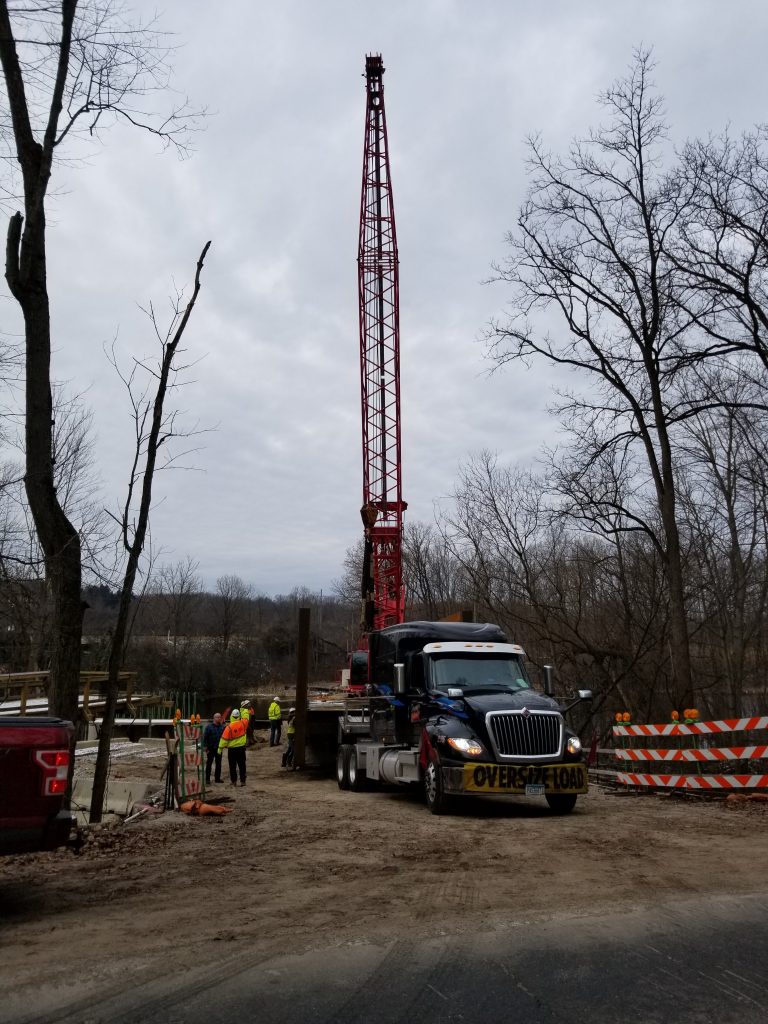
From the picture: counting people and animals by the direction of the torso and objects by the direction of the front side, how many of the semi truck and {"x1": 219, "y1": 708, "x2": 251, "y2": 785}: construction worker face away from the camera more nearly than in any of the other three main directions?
1

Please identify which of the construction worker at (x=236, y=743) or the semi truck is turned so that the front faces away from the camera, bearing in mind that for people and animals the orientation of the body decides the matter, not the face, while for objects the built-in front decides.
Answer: the construction worker

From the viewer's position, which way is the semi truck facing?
facing the viewer and to the right of the viewer

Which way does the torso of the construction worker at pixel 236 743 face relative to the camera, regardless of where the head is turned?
away from the camera

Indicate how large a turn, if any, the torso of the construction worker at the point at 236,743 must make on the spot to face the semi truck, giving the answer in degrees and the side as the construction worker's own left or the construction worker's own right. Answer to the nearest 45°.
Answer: approximately 135° to the construction worker's own right

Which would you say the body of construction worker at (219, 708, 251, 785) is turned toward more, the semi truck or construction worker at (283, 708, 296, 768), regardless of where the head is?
the construction worker

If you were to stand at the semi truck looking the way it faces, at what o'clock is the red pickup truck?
The red pickup truck is roughly at 2 o'clock from the semi truck.

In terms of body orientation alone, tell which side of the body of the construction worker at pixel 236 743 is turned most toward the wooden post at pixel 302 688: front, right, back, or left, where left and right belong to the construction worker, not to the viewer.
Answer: right

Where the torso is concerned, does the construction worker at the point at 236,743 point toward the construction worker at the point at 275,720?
yes

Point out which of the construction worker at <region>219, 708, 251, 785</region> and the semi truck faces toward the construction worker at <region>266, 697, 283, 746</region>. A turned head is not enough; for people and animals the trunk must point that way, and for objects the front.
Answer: the construction worker at <region>219, 708, 251, 785</region>

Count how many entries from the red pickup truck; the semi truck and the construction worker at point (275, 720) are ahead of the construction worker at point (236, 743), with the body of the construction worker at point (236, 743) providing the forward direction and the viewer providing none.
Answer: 1

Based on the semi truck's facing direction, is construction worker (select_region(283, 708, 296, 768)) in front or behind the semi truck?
behind
